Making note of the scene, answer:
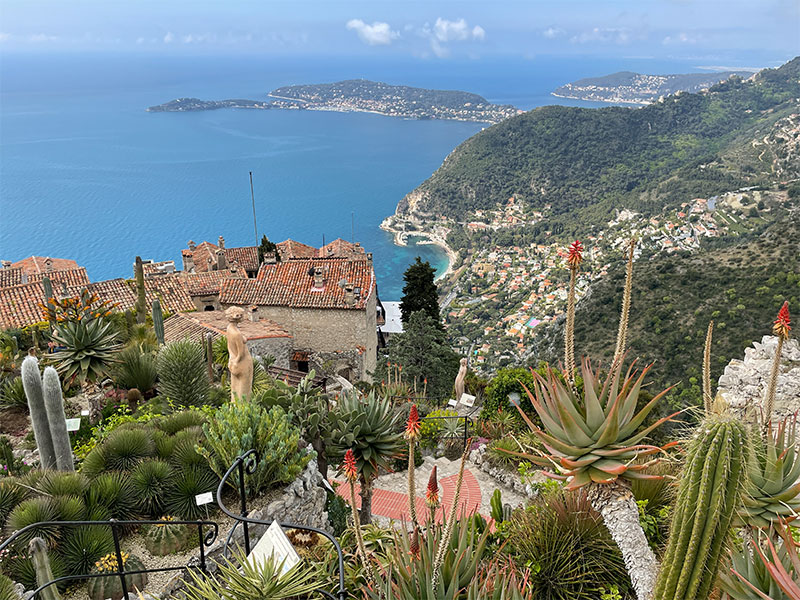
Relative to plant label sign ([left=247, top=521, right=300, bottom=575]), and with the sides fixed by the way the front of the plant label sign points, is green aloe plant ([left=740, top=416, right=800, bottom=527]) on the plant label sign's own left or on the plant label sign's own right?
on the plant label sign's own left

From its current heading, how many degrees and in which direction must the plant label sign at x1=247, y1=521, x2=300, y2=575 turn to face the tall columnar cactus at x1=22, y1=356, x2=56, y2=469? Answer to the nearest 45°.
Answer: approximately 135° to its right

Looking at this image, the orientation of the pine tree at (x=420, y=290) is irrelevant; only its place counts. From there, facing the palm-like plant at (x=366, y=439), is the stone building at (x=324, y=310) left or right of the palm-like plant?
right

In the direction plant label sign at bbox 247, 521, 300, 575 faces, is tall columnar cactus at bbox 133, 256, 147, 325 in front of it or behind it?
behind

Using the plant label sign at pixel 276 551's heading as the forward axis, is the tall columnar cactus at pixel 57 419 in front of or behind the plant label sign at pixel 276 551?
behind

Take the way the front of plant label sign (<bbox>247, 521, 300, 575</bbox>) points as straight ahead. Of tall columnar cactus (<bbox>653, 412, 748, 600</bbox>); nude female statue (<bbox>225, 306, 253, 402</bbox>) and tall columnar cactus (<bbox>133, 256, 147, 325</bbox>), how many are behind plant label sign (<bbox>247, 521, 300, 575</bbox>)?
2

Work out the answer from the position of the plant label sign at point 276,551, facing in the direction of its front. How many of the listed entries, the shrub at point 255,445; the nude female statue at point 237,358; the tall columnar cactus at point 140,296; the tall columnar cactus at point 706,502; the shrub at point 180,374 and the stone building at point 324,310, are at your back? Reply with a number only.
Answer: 5

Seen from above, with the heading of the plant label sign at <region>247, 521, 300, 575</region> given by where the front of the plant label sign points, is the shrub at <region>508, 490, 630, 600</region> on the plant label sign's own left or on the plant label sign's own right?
on the plant label sign's own left

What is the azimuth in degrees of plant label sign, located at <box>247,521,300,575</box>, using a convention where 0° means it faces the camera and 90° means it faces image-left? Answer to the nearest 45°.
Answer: approximately 0°

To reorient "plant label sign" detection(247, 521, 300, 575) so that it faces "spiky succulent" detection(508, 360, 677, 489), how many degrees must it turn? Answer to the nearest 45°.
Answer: approximately 90° to its left

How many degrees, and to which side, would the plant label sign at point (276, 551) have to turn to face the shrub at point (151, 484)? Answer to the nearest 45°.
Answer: approximately 135° to its right

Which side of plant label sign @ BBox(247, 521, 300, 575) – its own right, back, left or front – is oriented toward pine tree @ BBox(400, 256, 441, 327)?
back

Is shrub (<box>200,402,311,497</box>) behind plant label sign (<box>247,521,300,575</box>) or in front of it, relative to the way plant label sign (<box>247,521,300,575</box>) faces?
behind
